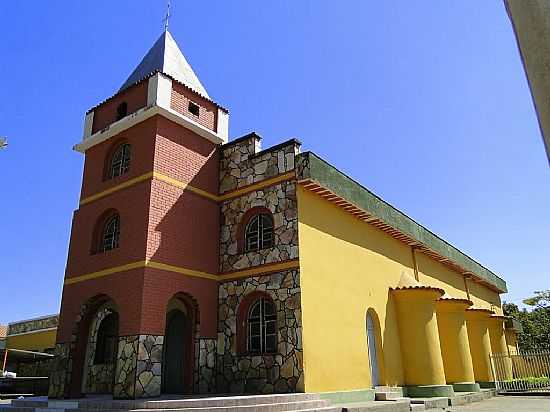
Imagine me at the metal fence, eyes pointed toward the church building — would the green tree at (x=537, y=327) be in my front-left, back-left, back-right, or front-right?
back-right

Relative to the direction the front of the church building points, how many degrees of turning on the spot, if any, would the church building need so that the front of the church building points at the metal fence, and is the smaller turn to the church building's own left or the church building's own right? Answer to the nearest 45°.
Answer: approximately 180°

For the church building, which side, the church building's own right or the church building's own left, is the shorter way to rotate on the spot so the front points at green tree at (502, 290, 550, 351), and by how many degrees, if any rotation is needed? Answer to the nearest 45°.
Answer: approximately 180°

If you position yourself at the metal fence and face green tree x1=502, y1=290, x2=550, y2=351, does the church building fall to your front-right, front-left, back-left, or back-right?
back-left
